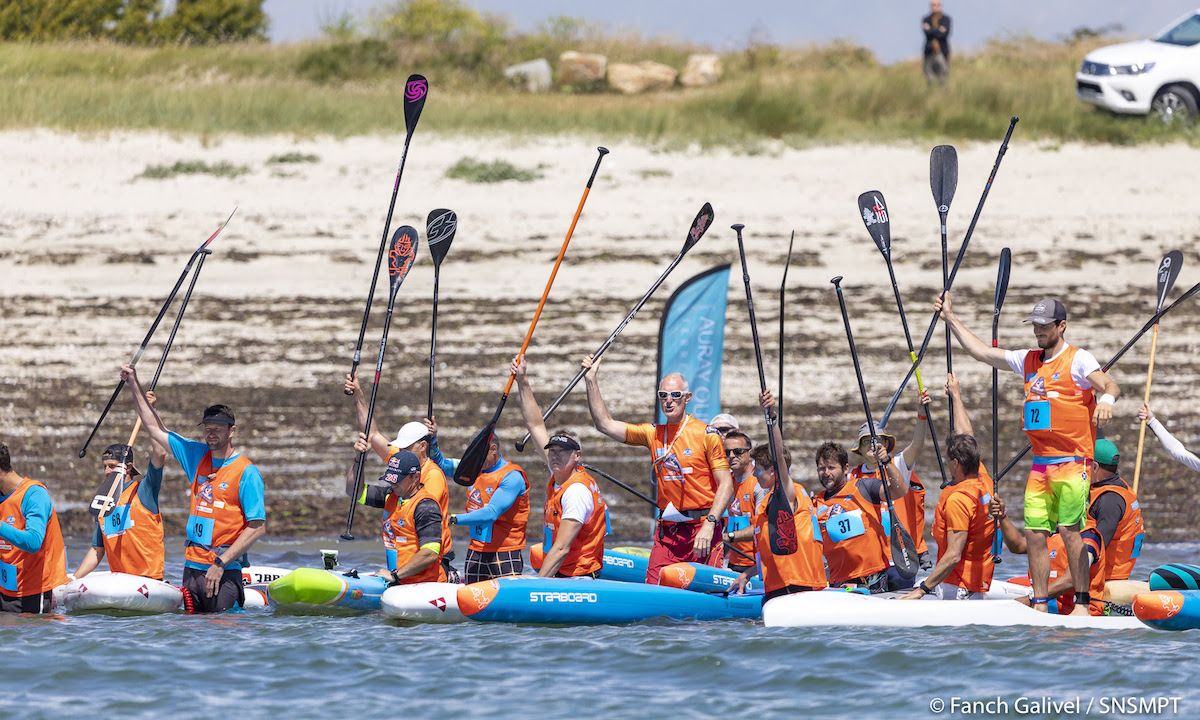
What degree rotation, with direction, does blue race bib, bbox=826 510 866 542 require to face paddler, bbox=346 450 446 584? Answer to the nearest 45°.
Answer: approximately 90° to its right

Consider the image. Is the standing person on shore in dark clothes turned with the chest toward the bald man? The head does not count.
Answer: yes

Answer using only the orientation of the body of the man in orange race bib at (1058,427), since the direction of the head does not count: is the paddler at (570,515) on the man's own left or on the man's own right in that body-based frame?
on the man's own right

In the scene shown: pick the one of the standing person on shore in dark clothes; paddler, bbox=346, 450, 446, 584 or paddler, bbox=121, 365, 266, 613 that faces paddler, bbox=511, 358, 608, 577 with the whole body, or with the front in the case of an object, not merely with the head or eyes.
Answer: the standing person on shore in dark clothes

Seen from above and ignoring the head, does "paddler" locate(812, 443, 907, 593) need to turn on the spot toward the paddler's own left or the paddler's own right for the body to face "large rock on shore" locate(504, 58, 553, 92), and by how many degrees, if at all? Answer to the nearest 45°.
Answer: approximately 135° to the paddler's own right

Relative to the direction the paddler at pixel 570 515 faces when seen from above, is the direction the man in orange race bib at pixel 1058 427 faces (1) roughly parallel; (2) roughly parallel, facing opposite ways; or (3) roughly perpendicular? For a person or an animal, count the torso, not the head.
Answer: roughly parallel

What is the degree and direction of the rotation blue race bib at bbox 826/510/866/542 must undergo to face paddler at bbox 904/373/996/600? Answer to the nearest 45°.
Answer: approximately 45° to its left

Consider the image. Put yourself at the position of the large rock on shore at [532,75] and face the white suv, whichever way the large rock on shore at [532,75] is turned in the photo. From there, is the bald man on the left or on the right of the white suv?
right

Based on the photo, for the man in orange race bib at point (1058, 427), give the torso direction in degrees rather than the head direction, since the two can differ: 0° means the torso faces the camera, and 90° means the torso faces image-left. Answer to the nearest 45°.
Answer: approximately 45°

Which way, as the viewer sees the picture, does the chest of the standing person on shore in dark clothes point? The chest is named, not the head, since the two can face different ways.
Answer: toward the camera

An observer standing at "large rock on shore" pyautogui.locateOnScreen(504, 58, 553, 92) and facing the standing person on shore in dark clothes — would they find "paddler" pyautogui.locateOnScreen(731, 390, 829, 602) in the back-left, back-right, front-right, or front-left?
front-right

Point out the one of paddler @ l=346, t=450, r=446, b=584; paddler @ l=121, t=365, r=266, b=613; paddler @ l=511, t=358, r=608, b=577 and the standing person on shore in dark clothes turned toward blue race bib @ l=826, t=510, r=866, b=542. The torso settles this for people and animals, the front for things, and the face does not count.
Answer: the standing person on shore in dark clothes

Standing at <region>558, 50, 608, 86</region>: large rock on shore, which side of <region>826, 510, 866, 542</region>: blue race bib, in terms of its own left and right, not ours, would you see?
back

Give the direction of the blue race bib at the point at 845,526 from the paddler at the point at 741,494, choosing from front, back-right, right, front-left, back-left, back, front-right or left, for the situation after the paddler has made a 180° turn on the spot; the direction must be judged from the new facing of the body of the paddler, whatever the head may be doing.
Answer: right

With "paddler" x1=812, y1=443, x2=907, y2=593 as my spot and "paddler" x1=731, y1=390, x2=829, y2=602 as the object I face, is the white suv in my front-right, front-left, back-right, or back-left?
back-right

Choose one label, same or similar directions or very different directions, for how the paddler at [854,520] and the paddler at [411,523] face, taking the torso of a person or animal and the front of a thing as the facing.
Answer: same or similar directions
